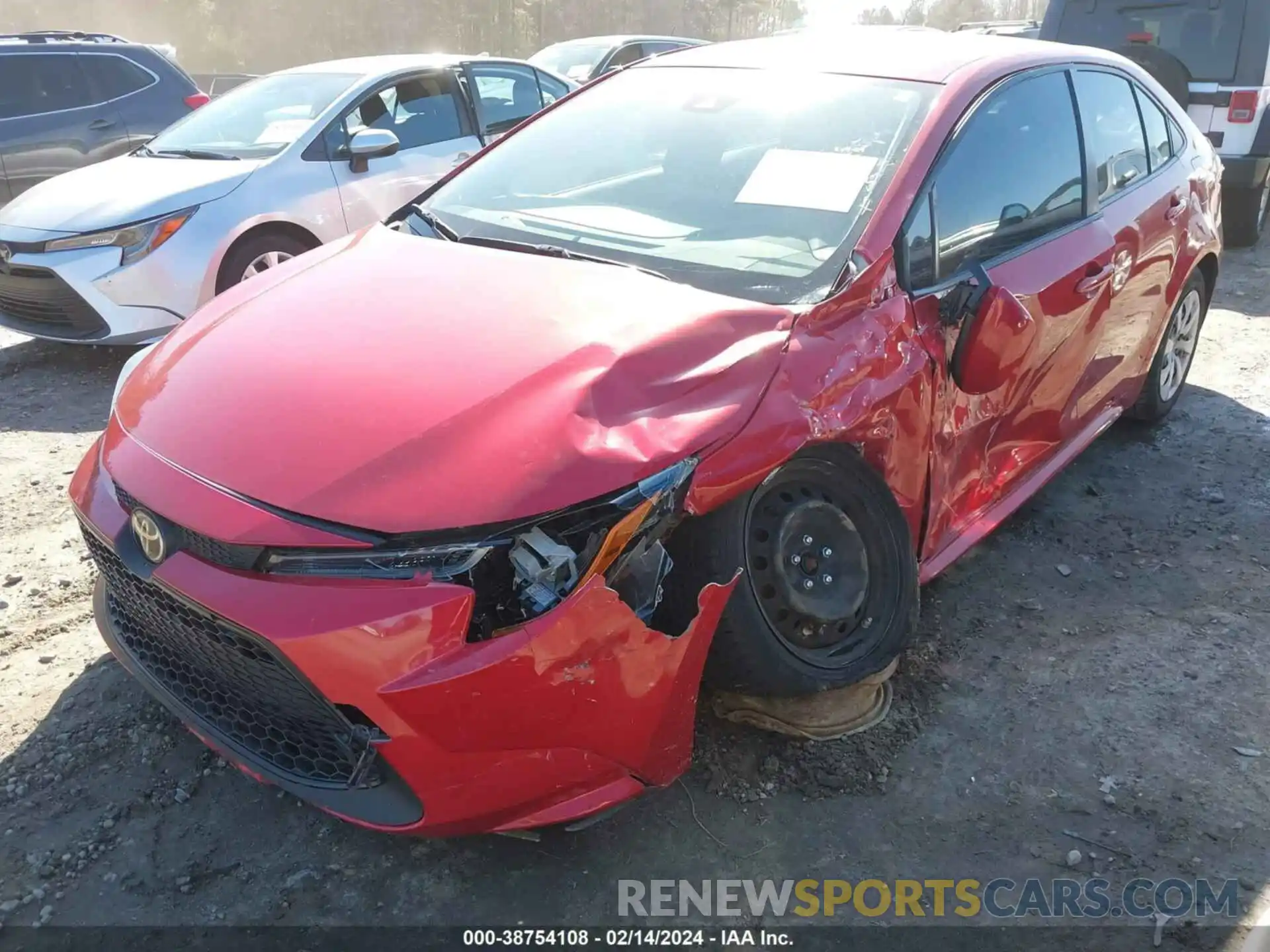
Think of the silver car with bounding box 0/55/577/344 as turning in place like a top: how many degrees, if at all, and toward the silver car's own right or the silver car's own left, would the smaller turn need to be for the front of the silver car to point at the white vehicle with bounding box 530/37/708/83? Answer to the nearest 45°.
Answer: approximately 180°

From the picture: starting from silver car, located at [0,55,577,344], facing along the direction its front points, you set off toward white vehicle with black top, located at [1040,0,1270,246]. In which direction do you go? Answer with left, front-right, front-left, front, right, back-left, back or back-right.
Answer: back-left

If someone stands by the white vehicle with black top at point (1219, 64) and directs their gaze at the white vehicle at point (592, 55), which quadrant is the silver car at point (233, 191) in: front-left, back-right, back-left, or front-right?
front-left

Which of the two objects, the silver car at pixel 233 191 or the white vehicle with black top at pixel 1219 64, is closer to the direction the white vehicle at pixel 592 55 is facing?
the silver car

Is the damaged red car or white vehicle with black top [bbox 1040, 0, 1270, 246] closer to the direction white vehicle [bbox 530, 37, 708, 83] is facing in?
the damaged red car

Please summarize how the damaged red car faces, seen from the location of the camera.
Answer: facing the viewer and to the left of the viewer

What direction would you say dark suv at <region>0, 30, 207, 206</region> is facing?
to the viewer's left

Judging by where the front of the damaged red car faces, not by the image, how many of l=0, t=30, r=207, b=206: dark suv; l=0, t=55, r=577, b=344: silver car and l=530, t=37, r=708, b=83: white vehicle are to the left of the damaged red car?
0

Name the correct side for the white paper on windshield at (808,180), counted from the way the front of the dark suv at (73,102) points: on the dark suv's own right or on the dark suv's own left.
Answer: on the dark suv's own left

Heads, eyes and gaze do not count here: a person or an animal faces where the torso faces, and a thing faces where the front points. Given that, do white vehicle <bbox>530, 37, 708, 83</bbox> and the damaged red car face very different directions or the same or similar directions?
same or similar directions

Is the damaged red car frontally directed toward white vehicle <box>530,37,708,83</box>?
no

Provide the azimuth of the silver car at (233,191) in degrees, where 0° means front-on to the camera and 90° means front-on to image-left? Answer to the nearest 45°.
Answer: approximately 45°

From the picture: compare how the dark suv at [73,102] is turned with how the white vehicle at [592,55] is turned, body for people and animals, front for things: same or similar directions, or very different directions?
same or similar directions

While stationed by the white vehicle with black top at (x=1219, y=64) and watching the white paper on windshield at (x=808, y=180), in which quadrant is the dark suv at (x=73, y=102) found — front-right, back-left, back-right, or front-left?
front-right

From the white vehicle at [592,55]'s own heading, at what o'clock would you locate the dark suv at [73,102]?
The dark suv is roughly at 12 o'clock from the white vehicle.

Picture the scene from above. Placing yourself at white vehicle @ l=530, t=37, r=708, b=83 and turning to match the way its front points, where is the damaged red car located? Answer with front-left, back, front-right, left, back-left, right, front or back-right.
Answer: front-left

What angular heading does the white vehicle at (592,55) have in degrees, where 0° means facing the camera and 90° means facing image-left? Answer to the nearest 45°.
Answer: approximately 45°
